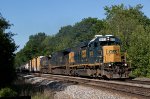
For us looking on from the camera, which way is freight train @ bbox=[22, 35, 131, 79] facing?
facing the viewer and to the right of the viewer
